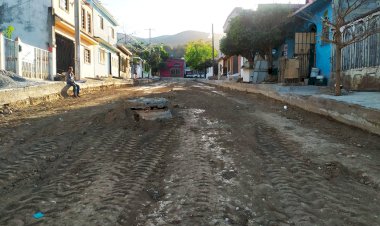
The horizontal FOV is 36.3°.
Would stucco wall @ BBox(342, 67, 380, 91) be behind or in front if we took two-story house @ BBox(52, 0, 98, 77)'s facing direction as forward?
in front

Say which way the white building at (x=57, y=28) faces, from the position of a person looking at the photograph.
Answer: facing the viewer and to the right of the viewer

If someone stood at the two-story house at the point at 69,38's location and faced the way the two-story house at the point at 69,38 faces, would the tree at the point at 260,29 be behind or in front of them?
in front

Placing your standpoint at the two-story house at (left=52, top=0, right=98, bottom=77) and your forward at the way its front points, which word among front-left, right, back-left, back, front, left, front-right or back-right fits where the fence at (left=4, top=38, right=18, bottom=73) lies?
front-right

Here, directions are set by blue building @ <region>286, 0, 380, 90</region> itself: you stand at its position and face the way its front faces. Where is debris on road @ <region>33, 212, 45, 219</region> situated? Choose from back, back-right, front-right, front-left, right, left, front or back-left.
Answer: front-left

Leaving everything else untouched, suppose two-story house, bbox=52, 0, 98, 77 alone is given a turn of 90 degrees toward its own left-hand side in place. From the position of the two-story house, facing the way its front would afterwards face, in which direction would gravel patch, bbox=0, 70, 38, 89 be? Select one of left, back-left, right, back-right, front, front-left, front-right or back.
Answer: back-right

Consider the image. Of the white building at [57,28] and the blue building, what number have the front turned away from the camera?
0

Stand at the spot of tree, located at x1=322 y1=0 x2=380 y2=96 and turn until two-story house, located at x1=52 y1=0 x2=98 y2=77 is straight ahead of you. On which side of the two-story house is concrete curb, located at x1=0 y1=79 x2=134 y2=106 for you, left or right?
left

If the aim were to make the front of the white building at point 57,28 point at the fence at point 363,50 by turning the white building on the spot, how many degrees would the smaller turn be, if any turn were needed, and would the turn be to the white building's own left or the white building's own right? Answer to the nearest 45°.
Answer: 0° — it already faces it

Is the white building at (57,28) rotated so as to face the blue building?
yes

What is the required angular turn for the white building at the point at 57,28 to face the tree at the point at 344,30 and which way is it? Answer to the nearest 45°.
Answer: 0° — it already faces it

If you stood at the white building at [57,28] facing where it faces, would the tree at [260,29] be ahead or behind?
ahead
